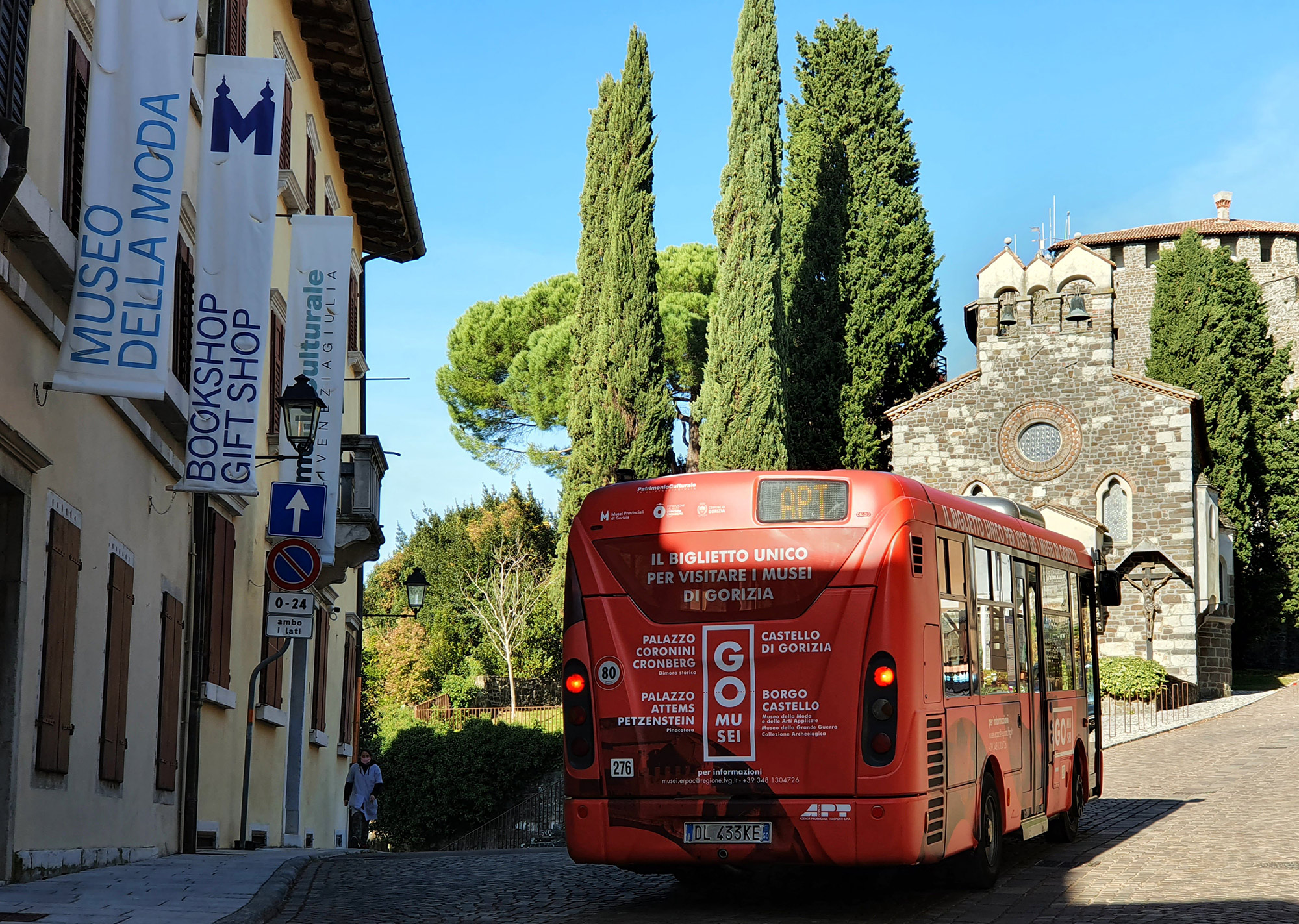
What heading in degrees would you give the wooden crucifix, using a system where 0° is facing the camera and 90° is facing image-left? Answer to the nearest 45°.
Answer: approximately 0°

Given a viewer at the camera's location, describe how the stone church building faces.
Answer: facing the viewer

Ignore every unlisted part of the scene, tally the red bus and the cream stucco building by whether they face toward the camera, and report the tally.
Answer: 0

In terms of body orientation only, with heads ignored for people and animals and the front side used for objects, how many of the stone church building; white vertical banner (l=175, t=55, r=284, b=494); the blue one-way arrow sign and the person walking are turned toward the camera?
4

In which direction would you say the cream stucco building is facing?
to the viewer's right

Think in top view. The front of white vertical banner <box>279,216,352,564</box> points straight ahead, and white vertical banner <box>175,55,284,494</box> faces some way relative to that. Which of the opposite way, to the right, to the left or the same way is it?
the same way

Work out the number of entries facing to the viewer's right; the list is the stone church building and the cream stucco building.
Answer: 1

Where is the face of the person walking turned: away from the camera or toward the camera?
toward the camera

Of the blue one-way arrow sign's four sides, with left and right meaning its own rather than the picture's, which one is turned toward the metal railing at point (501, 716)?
back

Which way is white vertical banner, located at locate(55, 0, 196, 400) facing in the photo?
toward the camera

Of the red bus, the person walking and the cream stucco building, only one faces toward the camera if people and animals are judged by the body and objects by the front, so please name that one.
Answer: the person walking
